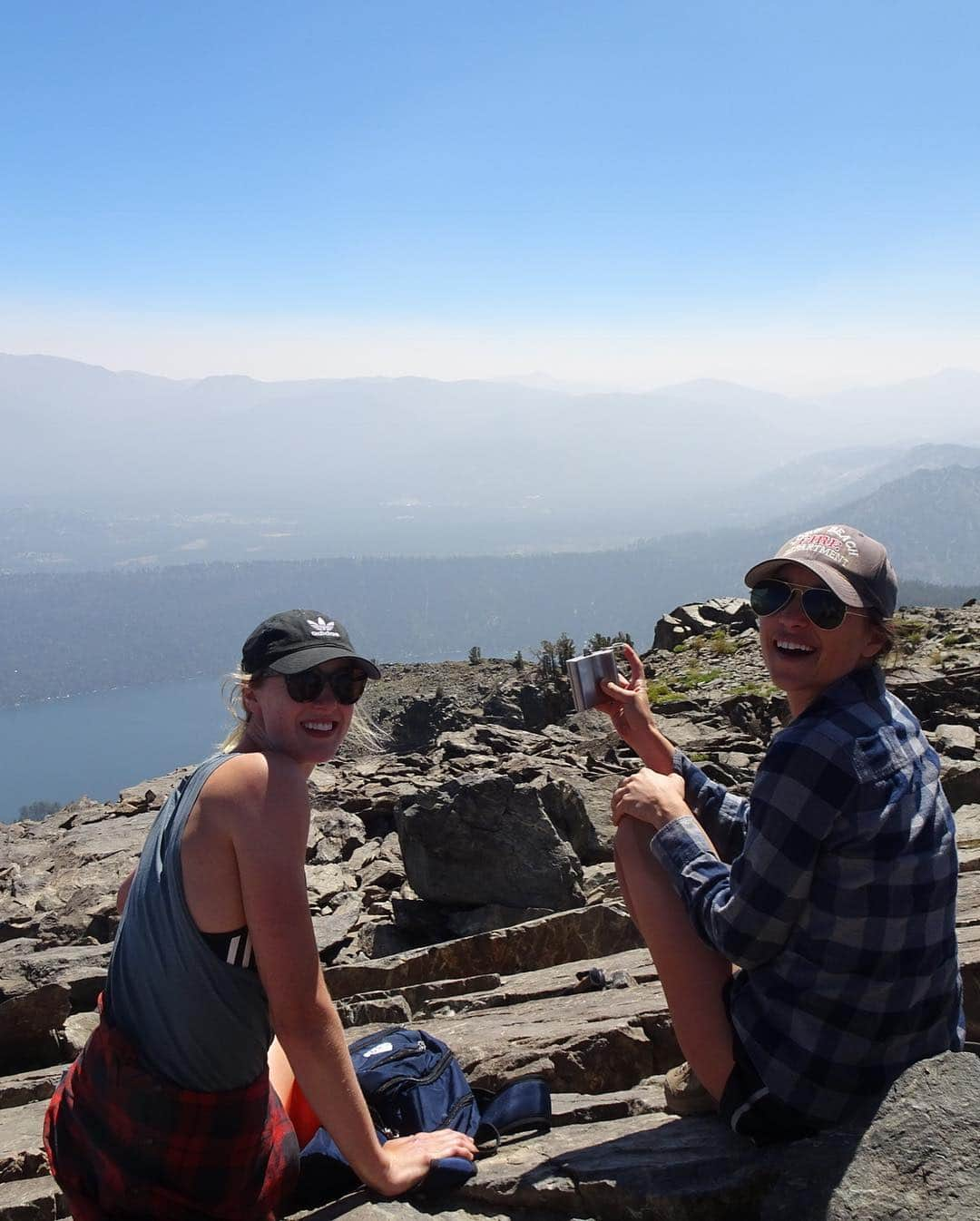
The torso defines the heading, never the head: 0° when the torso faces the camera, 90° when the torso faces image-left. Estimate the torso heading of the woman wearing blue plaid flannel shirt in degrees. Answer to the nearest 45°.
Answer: approximately 135°

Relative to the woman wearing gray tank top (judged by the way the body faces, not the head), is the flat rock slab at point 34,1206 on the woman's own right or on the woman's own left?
on the woman's own left

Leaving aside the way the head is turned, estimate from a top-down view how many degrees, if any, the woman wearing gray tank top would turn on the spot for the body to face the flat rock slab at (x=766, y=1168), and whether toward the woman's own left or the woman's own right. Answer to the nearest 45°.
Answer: approximately 45° to the woman's own right

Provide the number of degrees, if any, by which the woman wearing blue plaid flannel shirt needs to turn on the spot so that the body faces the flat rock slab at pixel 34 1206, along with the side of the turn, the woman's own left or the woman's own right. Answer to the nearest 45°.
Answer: approximately 45° to the woman's own left

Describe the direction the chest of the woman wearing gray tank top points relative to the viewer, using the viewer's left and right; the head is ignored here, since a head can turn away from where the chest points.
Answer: facing away from the viewer and to the right of the viewer

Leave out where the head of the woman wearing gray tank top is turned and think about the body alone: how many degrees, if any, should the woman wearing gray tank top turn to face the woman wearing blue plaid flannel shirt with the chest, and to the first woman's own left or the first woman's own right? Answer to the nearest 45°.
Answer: approximately 45° to the first woman's own right

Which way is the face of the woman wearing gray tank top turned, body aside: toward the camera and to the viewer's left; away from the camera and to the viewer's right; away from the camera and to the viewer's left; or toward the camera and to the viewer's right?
toward the camera and to the viewer's right

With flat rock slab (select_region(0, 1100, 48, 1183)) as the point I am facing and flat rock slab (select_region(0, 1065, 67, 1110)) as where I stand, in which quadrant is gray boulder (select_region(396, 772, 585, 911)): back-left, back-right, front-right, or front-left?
back-left

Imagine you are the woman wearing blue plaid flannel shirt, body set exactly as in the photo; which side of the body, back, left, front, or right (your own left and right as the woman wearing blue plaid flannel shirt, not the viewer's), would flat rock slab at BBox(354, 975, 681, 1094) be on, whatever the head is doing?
front
